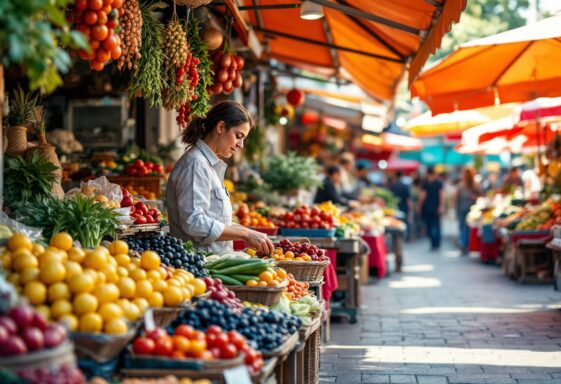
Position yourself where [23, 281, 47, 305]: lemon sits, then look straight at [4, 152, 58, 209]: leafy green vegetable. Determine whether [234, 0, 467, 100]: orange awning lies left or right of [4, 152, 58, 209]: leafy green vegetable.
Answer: right

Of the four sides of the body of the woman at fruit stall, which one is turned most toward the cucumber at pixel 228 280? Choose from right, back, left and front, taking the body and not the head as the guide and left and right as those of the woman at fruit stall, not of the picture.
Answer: right

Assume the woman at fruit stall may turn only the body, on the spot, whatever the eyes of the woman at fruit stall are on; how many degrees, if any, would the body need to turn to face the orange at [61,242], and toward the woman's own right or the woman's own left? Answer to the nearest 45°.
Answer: approximately 135° to the woman's own right

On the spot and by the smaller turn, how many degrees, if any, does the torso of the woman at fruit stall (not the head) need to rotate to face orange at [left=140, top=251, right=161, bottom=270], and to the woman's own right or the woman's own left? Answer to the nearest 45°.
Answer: approximately 90° to the woman's own right

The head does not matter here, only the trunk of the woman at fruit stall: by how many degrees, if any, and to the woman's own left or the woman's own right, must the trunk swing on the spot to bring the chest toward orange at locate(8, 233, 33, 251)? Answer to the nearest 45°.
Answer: approximately 135° to the woman's own right

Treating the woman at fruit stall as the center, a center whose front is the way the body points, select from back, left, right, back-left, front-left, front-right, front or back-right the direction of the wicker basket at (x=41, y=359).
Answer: right

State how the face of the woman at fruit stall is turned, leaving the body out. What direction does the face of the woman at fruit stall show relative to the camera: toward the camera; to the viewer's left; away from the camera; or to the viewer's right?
to the viewer's right

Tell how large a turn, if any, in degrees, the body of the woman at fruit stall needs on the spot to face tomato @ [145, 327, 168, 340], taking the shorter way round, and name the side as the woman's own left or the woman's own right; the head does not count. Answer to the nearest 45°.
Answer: approximately 90° to the woman's own right

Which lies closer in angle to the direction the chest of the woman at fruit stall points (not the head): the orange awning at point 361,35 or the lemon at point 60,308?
the orange awning

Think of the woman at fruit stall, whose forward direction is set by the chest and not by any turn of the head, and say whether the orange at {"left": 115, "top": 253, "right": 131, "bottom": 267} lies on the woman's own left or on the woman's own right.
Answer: on the woman's own right

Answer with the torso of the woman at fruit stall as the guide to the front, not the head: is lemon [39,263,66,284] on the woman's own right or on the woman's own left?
on the woman's own right

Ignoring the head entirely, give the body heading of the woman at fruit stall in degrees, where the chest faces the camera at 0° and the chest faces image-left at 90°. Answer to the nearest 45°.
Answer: approximately 270°

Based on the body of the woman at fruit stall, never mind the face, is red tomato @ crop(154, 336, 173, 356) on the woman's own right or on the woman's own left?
on the woman's own right

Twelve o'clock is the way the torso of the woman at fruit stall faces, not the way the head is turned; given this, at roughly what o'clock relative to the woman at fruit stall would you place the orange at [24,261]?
The orange is roughly at 4 o'clock from the woman at fruit stall.

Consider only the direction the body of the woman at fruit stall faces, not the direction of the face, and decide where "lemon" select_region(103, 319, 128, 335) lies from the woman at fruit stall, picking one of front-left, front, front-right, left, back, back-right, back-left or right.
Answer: right

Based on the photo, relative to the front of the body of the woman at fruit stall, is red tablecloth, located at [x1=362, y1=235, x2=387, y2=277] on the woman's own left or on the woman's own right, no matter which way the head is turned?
on the woman's own left
